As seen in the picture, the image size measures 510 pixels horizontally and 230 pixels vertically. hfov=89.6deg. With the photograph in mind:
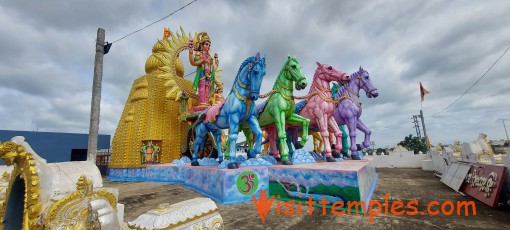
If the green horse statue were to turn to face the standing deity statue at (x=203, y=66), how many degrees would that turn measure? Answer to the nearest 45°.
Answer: approximately 180°

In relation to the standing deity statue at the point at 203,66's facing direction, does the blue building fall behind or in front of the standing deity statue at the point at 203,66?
behind

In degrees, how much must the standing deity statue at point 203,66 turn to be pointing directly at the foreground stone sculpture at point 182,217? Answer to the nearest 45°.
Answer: approximately 45° to its right

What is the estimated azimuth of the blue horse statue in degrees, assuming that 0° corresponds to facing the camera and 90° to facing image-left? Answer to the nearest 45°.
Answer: approximately 315°
